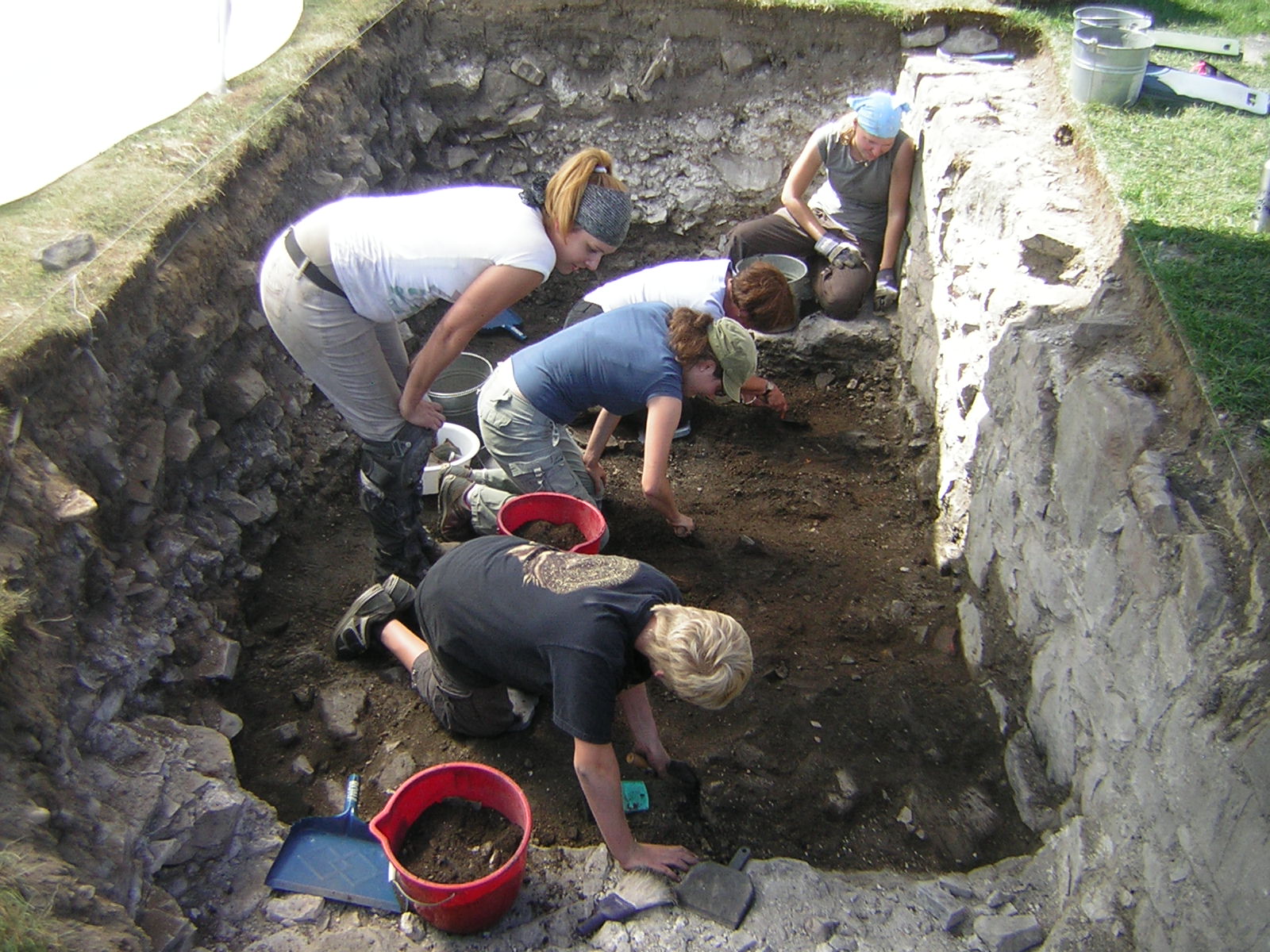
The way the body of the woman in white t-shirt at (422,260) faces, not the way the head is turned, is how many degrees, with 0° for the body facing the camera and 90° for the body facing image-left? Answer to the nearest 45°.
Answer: approximately 270°

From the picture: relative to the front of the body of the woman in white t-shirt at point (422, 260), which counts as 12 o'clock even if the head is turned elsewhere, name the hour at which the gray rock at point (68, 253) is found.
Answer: The gray rock is roughly at 7 o'clock from the woman in white t-shirt.

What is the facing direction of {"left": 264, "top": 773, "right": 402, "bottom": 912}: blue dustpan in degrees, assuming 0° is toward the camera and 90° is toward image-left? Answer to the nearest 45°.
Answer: approximately 0°

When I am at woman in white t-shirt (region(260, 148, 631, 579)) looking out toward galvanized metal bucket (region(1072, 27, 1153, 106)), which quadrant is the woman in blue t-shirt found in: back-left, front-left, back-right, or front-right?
front-right

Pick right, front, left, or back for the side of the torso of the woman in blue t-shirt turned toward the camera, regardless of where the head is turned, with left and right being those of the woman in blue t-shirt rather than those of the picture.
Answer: right

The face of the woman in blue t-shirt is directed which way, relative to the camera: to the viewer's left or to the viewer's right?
to the viewer's right

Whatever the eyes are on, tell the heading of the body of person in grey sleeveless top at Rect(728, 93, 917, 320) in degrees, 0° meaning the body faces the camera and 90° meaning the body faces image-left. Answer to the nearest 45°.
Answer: approximately 0°

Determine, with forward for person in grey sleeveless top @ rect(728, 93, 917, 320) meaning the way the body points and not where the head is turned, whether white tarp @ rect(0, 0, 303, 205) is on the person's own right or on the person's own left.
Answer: on the person's own right

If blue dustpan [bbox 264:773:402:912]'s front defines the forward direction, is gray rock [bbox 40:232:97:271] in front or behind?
behind

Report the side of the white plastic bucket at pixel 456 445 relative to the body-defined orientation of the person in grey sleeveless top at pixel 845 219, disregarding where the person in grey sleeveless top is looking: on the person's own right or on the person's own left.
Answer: on the person's own right

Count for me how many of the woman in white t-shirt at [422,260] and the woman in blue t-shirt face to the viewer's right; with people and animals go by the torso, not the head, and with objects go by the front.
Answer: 2

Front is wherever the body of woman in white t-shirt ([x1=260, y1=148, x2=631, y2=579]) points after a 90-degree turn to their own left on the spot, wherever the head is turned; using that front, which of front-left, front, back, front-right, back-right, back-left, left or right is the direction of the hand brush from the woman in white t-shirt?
back

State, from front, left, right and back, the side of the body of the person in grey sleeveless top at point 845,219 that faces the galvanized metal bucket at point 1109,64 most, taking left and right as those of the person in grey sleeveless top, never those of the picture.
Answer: left
